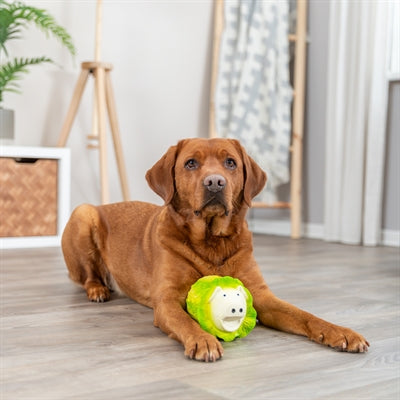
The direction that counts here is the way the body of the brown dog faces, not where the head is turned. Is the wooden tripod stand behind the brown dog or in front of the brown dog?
behind

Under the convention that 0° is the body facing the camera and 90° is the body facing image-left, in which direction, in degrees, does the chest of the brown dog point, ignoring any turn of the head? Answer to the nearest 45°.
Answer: approximately 315°

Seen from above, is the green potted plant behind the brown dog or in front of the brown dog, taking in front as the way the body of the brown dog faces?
behind

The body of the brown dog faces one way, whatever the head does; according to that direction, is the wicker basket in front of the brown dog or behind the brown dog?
behind

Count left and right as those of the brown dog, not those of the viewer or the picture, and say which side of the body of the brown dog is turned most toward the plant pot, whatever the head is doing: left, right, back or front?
back
